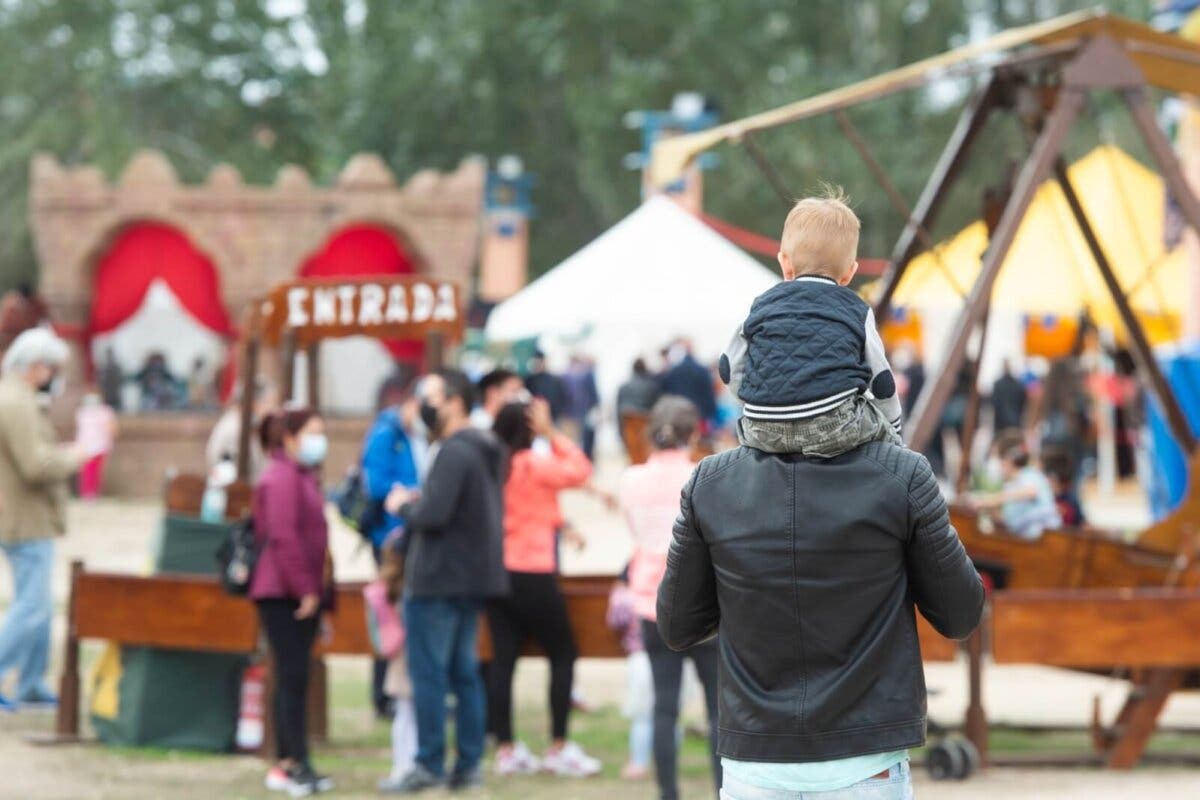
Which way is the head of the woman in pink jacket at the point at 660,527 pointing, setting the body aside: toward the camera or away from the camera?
away from the camera

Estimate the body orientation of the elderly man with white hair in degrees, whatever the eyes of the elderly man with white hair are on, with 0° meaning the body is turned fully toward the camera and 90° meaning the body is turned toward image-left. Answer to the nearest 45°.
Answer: approximately 270°

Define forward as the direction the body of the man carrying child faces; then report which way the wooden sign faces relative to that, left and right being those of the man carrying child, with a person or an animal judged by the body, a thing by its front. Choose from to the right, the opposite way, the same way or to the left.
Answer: the opposite way

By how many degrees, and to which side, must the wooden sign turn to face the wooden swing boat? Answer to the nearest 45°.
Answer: approximately 90° to its left

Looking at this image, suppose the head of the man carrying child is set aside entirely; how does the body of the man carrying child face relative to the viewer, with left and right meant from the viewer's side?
facing away from the viewer

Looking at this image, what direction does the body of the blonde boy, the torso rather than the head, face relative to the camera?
away from the camera

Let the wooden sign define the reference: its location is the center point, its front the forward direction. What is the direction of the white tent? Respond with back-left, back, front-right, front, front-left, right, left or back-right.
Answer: back-left
